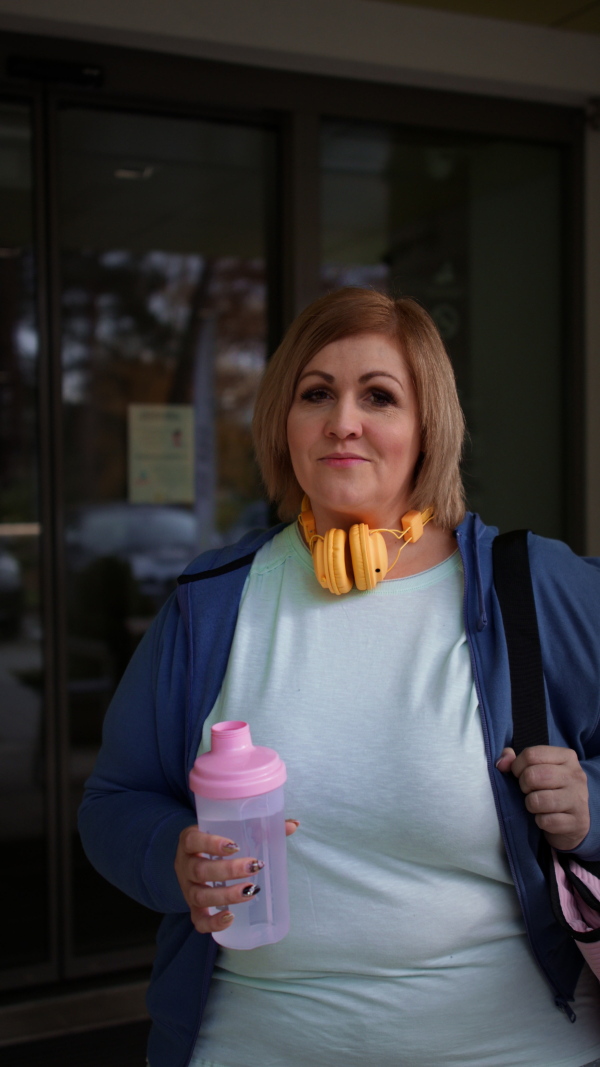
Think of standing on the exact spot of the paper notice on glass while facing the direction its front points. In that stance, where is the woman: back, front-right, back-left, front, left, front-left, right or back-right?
front

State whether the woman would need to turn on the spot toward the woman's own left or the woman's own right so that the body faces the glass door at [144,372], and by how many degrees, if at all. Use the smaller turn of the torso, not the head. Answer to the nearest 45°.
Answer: approximately 180°

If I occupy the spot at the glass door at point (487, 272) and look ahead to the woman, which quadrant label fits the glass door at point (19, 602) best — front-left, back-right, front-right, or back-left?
front-right

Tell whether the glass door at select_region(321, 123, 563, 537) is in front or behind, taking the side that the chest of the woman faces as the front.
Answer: behind

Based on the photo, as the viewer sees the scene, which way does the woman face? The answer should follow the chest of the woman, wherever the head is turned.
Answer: toward the camera

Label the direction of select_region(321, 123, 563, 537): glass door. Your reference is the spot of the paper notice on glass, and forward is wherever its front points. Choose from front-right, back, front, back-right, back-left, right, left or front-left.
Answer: left

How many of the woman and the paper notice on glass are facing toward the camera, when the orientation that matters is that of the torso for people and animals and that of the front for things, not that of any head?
2

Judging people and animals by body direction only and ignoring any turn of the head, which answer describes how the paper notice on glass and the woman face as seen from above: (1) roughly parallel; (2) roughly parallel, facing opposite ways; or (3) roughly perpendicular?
roughly parallel

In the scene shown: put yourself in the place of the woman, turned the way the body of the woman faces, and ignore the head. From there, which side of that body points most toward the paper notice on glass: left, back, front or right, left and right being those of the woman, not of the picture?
back
